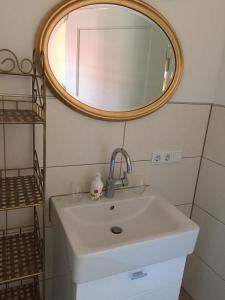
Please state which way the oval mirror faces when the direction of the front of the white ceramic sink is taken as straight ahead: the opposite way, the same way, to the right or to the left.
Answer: the same way

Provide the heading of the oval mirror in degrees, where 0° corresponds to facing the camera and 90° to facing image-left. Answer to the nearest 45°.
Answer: approximately 315°

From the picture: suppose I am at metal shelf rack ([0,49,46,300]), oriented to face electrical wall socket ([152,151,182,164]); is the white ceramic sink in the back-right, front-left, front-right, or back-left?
front-right

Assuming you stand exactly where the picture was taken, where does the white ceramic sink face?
facing the viewer and to the right of the viewer

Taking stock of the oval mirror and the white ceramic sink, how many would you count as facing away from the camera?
0

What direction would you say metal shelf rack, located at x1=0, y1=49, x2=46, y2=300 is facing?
toward the camera

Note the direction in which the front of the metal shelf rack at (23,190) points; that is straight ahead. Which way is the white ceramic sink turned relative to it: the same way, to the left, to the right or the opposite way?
the same way

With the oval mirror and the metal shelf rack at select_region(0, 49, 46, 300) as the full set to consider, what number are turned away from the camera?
0

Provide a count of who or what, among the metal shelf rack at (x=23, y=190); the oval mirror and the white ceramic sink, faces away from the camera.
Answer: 0

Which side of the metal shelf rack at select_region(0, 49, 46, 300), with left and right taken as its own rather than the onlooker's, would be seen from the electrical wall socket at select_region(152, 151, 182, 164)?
left
